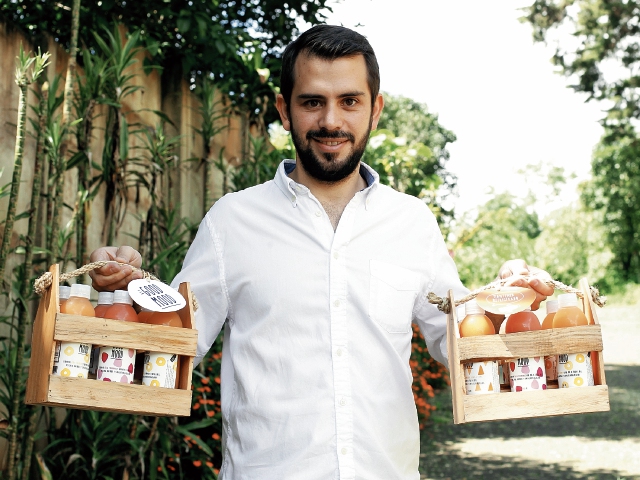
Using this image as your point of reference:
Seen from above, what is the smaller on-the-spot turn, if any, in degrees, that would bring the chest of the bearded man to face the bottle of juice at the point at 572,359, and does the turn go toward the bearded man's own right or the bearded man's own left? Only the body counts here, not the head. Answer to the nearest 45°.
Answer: approximately 90° to the bearded man's own left

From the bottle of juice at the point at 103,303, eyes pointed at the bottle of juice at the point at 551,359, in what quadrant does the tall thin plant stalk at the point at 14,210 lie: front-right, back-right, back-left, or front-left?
back-left

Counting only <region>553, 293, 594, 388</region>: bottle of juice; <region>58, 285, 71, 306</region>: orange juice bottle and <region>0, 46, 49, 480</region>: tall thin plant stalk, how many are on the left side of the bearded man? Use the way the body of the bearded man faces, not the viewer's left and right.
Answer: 1

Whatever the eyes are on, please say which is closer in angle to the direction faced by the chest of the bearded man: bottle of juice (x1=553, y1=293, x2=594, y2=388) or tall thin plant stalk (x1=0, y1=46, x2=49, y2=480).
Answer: the bottle of juice

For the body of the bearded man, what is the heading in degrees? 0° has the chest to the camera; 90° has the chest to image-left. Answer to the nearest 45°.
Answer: approximately 0°

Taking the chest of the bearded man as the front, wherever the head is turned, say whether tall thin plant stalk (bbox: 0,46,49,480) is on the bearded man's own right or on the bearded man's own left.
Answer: on the bearded man's own right

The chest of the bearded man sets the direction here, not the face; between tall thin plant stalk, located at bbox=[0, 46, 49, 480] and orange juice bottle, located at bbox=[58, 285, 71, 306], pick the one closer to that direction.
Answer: the orange juice bottle
